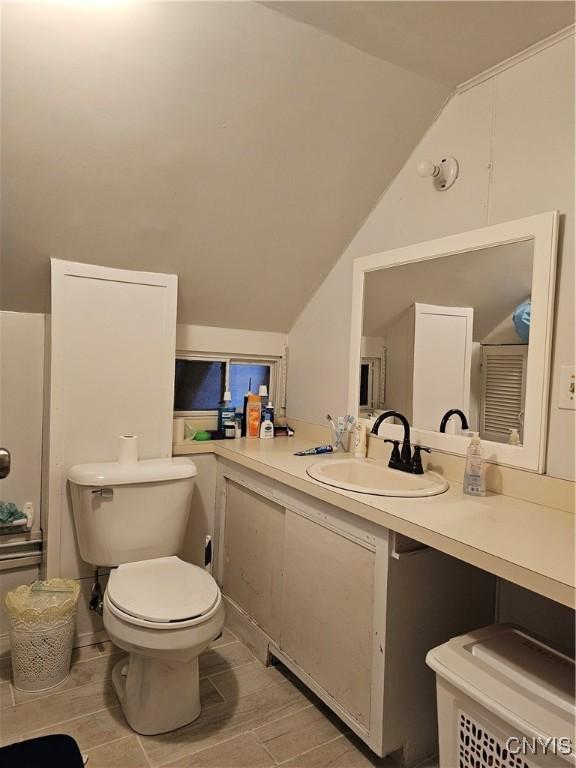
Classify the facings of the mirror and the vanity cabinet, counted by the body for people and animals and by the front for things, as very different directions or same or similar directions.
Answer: same or similar directions

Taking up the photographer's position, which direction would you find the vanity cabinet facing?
facing the viewer and to the left of the viewer

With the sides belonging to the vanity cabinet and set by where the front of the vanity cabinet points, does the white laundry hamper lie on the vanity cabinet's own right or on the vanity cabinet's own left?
on the vanity cabinet's own left

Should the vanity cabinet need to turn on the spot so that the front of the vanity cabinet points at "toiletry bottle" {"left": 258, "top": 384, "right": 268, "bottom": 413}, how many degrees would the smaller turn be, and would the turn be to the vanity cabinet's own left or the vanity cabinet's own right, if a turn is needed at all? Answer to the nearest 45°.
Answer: approximately 90° to the vanity cabinet's own right

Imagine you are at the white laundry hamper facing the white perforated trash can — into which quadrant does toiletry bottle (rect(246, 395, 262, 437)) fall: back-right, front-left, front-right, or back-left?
front-right

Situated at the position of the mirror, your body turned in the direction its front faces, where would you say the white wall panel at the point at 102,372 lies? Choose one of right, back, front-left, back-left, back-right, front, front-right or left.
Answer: front-right

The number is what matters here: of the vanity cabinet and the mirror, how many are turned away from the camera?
0

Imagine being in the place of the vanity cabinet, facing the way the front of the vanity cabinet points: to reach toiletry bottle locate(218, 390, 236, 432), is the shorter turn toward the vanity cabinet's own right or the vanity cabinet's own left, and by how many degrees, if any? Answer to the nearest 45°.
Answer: approximately 90° to the vanity cabinet's own right

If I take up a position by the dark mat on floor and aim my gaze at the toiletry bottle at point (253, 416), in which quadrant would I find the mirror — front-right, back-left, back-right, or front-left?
front-right
